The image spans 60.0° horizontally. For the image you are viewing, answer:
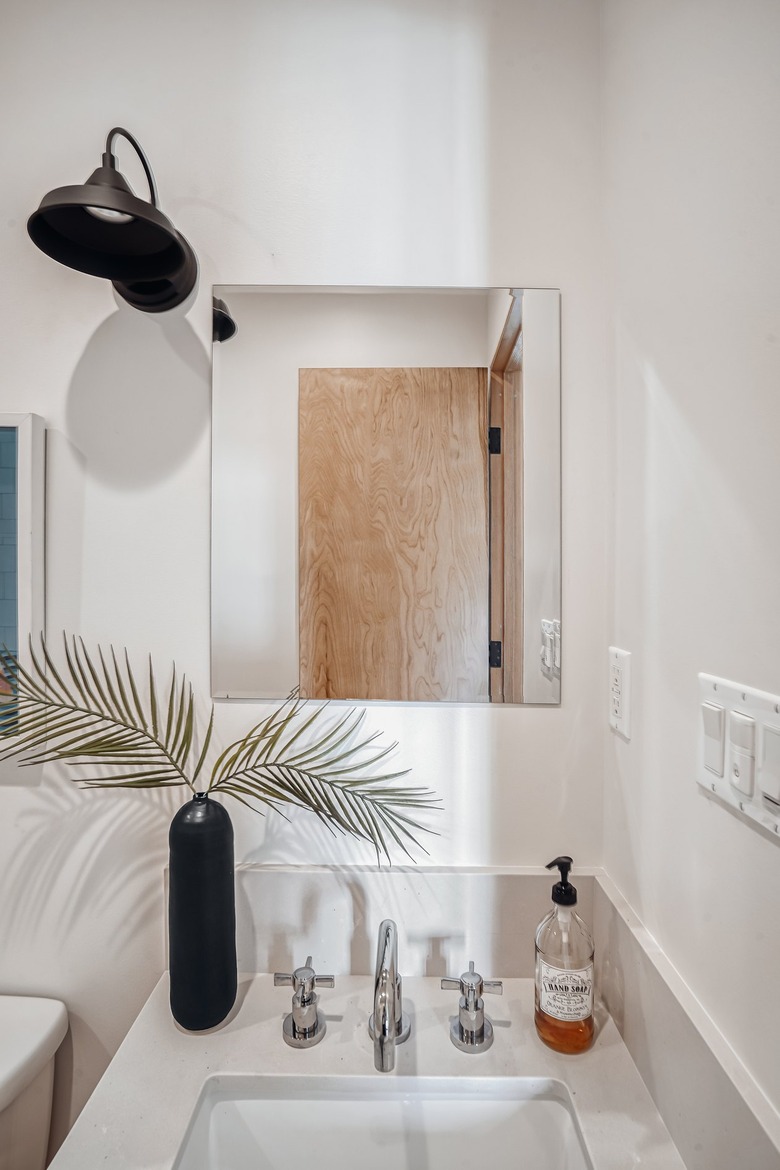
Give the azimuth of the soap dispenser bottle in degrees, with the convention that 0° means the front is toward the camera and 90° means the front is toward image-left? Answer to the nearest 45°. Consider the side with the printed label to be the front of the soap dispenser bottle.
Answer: approximately 0°

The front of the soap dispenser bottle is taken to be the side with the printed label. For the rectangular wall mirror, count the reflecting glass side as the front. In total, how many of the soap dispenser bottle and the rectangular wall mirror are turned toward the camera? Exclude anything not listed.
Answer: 2

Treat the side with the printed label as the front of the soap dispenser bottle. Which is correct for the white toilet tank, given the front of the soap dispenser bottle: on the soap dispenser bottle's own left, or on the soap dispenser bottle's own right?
on the soap dispenser bottle's own right
